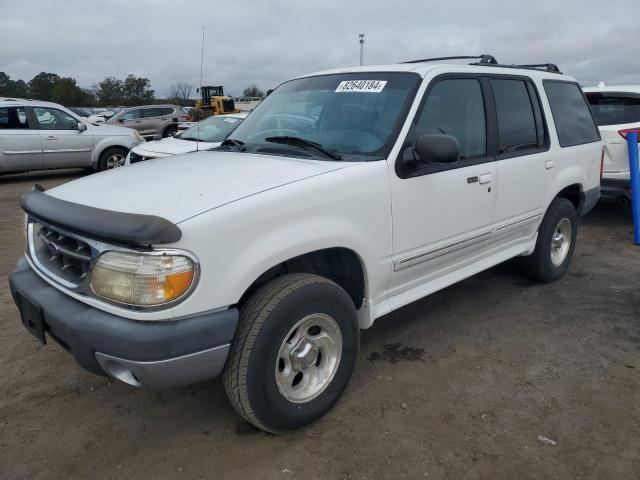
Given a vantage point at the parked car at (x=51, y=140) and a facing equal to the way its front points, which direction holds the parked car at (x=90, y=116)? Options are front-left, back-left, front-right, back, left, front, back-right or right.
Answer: left

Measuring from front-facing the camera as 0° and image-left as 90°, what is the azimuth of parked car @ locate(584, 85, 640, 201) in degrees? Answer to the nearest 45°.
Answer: approximately 180°

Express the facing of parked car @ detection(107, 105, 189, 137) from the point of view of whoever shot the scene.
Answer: facing to the left of the viewer

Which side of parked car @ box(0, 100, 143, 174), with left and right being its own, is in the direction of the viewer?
right

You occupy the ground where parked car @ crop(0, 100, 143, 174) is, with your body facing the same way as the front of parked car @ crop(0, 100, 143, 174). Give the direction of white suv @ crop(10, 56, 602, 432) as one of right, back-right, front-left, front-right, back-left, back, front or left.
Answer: right

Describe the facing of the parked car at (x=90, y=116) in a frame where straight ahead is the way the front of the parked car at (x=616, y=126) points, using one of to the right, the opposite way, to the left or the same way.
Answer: to the right

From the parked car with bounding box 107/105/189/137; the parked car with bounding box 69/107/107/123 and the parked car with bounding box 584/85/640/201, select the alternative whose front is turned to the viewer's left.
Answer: the parked car with bounding box 107/105/189/137

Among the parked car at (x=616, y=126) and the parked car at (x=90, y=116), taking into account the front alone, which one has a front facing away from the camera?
the parked car at (x=616, y=126)

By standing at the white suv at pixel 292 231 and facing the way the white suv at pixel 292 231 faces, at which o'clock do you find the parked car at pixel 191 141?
The parked car is roughly at 4 o'clock from the white suv.

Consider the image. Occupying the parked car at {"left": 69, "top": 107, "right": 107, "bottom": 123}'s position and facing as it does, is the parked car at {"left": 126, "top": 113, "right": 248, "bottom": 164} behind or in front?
in front

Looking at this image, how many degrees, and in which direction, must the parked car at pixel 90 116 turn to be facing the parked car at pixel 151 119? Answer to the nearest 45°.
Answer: approximately 45° to its right

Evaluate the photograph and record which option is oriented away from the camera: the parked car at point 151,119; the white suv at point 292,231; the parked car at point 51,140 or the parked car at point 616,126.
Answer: the parked car at point 616,126

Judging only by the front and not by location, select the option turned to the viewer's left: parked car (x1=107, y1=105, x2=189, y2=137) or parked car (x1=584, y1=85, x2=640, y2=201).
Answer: parked car (x1=107, y1=105, x2=189, y2=137)

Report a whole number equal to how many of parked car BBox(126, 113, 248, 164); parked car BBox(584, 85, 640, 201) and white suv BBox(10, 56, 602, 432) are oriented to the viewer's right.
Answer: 0

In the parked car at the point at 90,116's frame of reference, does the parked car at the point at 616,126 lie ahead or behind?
ahead

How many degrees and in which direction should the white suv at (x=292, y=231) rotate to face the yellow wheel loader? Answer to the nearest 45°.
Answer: approximately 135° to its right

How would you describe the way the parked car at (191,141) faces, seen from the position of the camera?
facing the viewer and to the left of the viewer

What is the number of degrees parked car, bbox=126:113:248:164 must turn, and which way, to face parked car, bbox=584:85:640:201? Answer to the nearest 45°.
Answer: approximately 90° to its left

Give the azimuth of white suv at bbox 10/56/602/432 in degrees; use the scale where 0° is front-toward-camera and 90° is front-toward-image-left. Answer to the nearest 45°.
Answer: approximately 45°

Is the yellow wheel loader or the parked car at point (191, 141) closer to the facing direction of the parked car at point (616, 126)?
the yellow wheel loader
